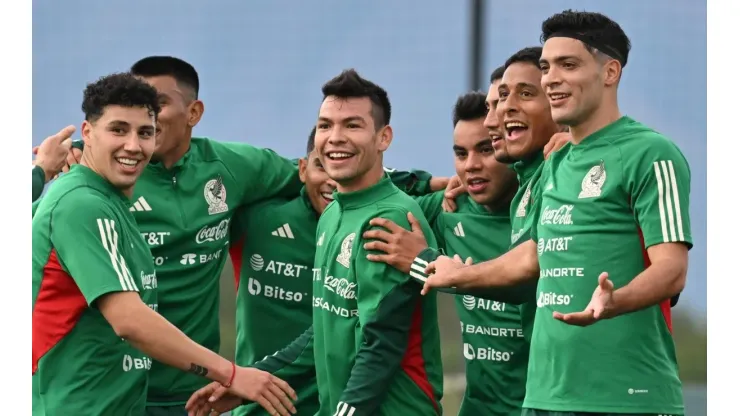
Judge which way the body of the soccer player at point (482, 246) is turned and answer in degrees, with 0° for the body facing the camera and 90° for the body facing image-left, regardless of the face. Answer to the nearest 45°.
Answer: approximately 0°

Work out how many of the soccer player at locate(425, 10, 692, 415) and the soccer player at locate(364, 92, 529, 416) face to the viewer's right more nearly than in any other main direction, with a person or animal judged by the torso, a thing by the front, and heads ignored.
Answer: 0

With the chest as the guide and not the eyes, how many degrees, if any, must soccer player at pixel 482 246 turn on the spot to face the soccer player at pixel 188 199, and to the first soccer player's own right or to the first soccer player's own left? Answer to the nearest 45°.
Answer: approximately 90° to the first soccer player's own right

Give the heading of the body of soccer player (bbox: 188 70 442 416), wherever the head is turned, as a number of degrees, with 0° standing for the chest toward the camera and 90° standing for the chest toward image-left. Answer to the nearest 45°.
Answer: approximately 45°

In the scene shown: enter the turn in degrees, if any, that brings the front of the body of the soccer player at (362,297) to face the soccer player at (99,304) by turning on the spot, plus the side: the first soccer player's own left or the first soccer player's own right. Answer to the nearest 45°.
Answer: approximately 45° to the first soccer player's own right

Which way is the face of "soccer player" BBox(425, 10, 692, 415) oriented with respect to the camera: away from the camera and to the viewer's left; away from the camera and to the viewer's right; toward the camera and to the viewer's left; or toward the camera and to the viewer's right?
toward the camera and to the viewer's left
